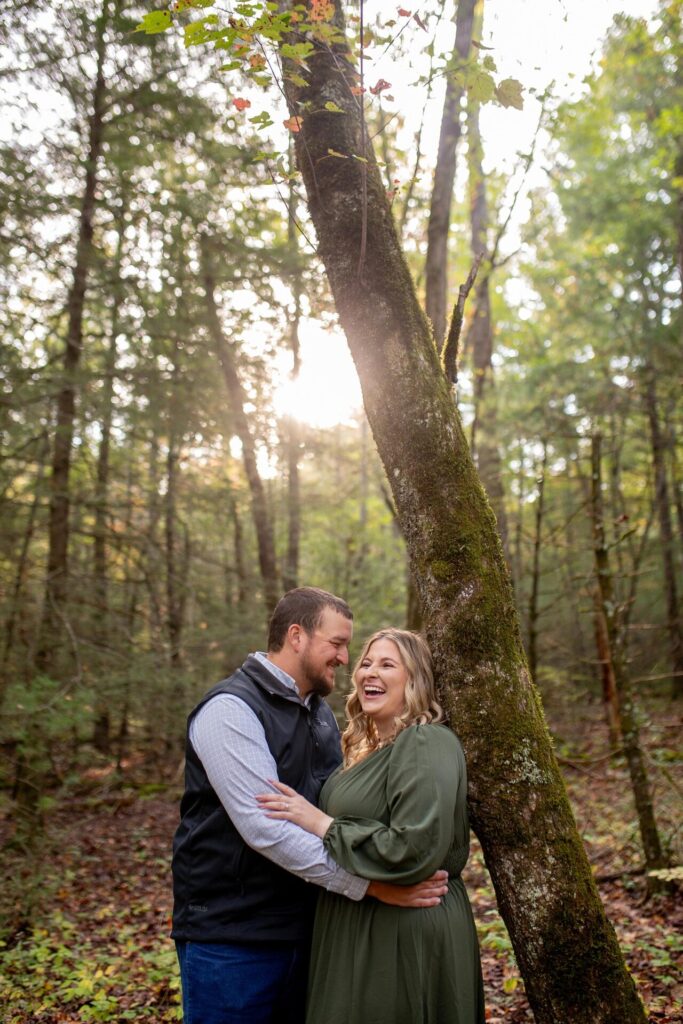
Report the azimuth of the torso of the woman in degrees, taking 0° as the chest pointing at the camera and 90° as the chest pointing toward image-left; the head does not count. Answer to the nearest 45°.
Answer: approximately 45°

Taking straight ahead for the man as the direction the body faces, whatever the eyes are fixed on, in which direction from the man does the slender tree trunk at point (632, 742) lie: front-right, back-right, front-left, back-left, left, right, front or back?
front-left

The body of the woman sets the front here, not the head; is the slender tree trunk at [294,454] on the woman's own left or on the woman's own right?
on the woman's own right

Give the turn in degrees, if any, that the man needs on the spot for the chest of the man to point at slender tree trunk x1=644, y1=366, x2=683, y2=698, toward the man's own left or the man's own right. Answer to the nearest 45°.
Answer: approximately 45° to the man's own left

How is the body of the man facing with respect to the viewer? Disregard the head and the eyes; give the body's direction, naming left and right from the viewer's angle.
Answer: facing to the right of the viewer

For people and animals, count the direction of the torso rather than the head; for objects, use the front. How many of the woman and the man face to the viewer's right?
1

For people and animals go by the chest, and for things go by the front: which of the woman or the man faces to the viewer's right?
the man

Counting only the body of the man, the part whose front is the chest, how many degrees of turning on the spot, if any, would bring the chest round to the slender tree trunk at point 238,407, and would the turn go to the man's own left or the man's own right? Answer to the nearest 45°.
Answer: approximately 90° to the man's own left

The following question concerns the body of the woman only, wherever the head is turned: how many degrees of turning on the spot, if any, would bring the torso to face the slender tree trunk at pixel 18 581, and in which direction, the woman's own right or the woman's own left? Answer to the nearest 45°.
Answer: approximately 90° to the woman's own right
